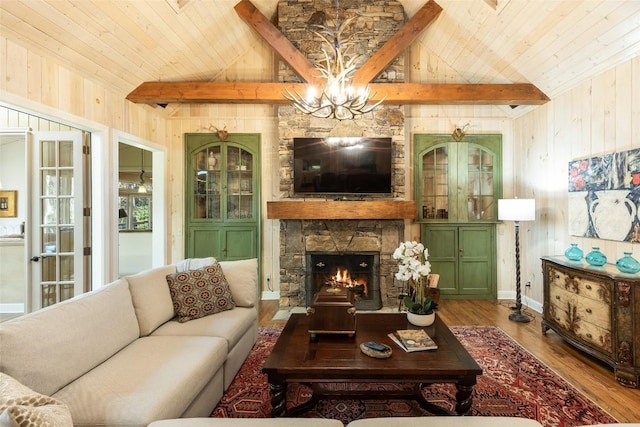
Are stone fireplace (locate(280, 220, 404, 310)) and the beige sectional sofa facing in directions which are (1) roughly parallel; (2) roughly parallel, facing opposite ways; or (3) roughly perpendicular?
roughly perpendicular

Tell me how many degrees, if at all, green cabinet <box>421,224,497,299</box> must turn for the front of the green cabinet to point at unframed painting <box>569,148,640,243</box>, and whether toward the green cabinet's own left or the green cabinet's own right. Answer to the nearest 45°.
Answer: approximately 45° to the green cabinet's own left

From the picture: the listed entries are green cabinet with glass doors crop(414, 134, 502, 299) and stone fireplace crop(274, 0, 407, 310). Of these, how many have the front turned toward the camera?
2

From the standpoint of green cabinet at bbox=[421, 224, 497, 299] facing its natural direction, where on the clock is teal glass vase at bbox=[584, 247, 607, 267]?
The teal glass vase is roughly at 11 o'clock from the green cabinet.

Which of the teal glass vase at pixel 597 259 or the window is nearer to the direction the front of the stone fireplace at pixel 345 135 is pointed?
the teal glass vase

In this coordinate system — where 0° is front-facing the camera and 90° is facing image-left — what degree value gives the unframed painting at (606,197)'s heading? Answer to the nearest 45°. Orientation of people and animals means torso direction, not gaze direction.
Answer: approximately 45°

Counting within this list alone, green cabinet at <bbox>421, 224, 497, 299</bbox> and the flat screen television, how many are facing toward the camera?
2

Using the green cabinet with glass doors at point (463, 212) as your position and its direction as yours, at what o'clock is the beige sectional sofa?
The beige sectional sofa is roughly at 1 o'clock from the green cabinet with glass doors.

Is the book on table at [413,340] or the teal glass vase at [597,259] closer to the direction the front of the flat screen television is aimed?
the book on table

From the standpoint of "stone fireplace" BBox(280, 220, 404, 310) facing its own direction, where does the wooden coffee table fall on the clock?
The wooden coffee table is roughly at 12 o'clock from the stone fireplace.
